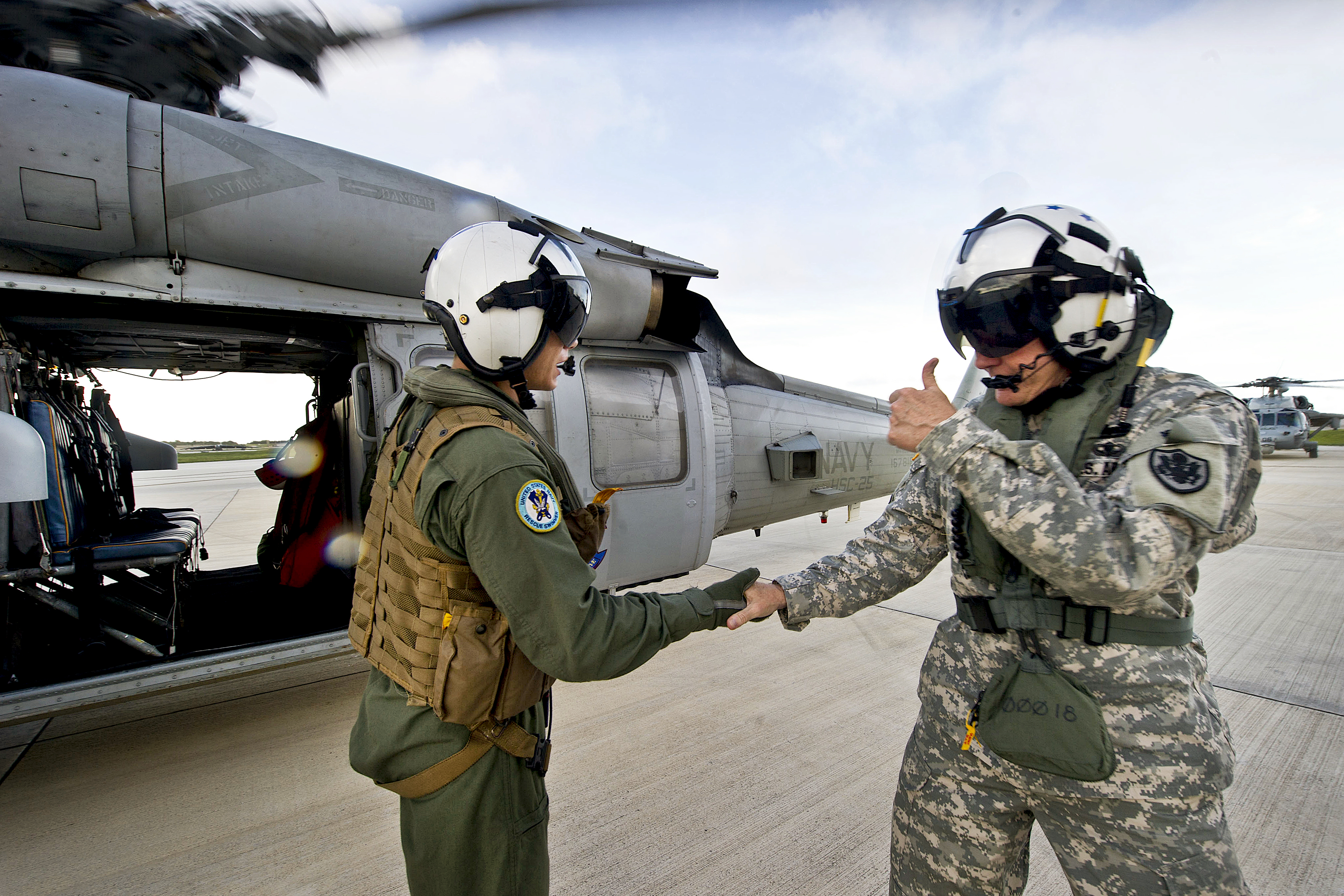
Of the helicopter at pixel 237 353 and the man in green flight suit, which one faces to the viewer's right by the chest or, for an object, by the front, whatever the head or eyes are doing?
the man in green flight suit

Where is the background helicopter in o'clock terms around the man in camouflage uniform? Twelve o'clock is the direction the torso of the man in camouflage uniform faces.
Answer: The background helicopter is roughly at 5 o'clock from the man in camouflage uniform.

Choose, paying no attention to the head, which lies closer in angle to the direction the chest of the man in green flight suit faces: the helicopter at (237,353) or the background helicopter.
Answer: the background helicopter

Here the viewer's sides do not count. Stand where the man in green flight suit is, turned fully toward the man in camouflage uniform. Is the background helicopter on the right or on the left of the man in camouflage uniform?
left

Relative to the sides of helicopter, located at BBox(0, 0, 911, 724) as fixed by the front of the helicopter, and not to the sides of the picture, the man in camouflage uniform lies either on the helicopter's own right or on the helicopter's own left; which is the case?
on the helicopter's own left

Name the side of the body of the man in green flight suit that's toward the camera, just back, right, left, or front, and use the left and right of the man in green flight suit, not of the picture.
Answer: right

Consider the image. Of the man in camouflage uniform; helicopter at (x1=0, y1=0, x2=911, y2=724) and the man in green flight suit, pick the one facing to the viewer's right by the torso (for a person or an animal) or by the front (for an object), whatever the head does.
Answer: the man in green flight suit

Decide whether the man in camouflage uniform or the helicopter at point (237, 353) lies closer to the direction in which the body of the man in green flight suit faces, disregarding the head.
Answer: the man in camouflage uniform

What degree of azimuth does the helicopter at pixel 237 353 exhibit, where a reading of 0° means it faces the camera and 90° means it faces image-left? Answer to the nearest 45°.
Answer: approximately 45°

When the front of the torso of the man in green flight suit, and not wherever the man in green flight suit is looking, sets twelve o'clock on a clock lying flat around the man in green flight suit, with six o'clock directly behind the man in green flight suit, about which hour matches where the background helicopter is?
The background helicopter is roughly at 11 o'clock from the man in green flight suit.

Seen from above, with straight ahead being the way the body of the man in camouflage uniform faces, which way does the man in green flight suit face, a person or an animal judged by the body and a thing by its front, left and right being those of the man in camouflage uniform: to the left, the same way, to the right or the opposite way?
the opposite way

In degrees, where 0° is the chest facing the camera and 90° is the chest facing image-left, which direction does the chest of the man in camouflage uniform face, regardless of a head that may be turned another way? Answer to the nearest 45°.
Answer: approximately 45°
